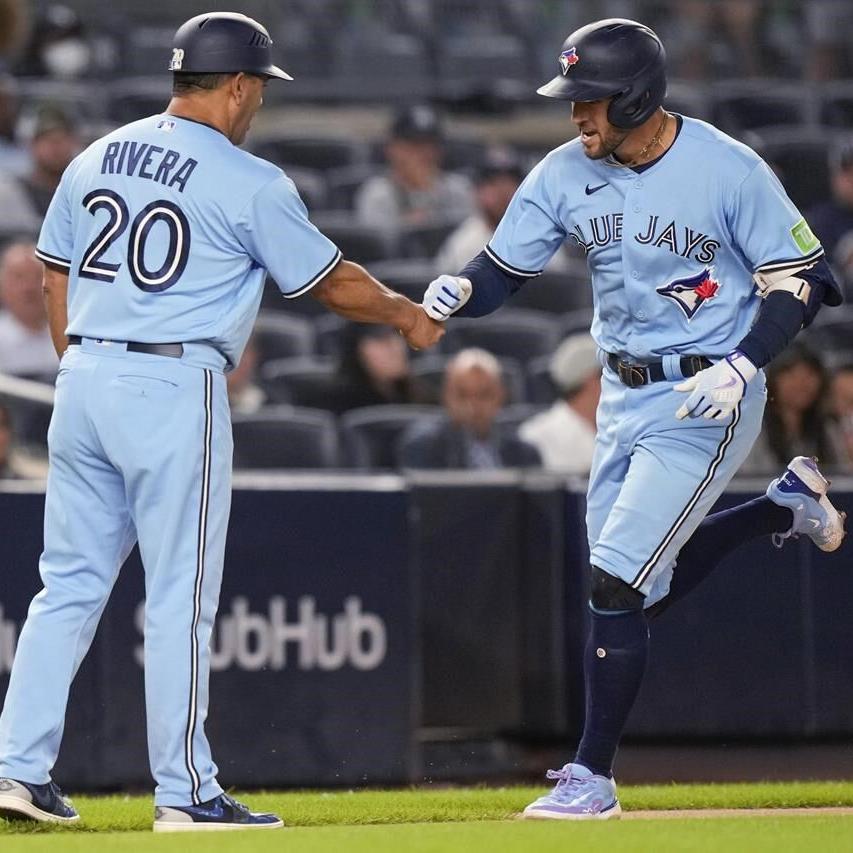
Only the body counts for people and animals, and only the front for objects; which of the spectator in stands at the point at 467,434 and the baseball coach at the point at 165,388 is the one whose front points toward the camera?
the spectator in stands

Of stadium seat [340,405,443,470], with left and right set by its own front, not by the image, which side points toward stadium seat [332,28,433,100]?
back

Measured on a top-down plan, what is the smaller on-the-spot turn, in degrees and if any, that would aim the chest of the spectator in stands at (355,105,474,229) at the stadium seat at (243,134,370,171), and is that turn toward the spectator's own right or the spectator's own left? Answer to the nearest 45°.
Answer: approximately 135° to the spectator's own right

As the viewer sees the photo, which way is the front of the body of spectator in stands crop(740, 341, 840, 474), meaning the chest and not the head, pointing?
toward the camera

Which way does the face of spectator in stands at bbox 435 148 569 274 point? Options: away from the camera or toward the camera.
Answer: toward the camera

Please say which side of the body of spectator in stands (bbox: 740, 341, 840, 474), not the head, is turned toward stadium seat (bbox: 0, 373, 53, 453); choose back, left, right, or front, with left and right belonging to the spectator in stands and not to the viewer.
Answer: right

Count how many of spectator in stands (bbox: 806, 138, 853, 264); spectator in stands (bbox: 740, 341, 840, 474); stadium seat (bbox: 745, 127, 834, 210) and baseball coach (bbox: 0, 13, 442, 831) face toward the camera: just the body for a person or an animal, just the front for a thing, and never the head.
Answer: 3

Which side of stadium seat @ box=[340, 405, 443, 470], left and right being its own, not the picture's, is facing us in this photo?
front

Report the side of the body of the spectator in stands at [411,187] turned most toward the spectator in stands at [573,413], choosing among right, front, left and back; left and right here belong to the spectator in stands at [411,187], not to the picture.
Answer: front

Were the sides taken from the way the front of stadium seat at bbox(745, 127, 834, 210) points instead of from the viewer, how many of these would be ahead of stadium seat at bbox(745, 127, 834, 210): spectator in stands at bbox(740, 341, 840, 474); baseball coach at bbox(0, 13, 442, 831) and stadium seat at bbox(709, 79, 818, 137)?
2

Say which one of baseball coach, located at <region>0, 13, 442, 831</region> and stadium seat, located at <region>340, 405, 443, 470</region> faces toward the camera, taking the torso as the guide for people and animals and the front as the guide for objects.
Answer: the stadium seat

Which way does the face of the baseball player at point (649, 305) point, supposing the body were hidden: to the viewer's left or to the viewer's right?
to the viewer's left

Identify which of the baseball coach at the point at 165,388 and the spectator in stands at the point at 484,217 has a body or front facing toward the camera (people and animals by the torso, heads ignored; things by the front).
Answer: the spectator in stands

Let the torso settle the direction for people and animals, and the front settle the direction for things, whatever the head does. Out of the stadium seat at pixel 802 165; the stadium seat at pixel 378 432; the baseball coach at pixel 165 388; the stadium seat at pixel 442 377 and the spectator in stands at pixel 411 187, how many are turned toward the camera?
4

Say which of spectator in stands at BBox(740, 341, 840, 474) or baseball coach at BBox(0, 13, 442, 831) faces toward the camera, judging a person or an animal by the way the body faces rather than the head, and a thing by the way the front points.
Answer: the spectator in stands

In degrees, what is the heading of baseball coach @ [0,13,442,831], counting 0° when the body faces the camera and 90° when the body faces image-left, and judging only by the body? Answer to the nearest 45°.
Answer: approximately 225°
